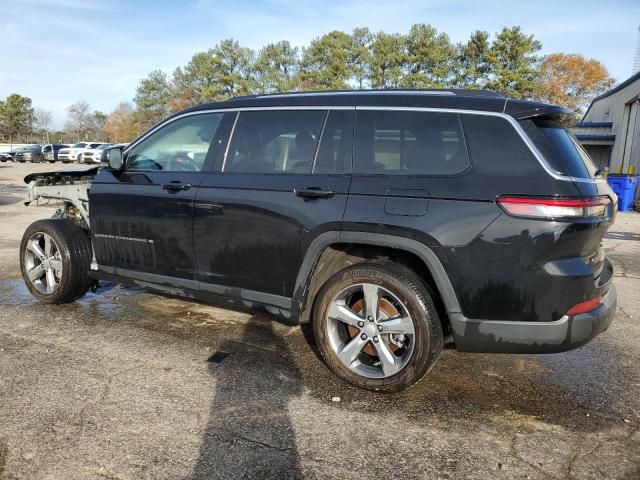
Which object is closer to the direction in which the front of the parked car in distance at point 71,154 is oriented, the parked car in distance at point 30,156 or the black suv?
the black suv

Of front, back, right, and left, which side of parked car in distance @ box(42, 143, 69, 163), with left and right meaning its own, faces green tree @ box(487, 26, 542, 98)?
left

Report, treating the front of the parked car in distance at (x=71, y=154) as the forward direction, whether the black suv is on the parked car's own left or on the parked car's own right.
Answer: on the parked car's own left

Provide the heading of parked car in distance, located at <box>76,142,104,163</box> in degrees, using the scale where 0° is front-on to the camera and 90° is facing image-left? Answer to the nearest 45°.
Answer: approximately 45°

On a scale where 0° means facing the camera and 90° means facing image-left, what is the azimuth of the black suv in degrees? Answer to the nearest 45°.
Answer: approximately 135°

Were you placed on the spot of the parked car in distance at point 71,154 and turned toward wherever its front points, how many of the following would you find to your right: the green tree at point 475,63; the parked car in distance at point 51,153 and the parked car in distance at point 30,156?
2

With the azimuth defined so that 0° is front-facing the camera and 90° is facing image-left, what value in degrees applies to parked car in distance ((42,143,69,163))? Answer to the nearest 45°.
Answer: approximately 45°

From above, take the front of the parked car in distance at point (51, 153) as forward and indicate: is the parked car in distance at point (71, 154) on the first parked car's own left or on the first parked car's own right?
on the first parked car's own left

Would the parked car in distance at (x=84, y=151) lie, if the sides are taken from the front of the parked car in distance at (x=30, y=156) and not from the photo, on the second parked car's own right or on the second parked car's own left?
on the second parked car's own left

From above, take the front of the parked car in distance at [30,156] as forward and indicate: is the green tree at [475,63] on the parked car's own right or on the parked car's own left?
on the parked car's own left

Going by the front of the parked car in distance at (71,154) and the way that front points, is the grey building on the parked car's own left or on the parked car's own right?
on the parked car's own left
